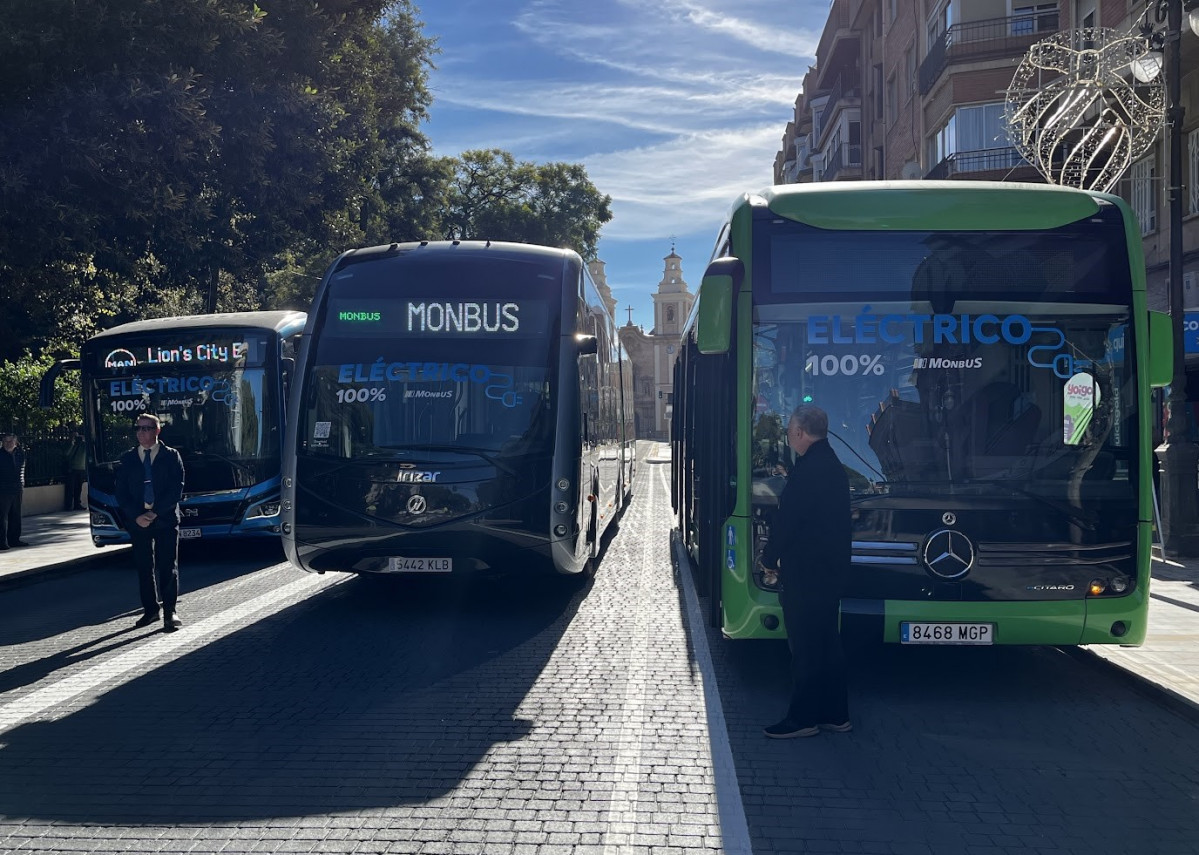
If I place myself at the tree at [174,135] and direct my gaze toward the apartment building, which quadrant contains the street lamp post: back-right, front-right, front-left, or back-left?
front-right

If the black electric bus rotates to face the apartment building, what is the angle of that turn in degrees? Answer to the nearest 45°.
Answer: approximately 135° to its left

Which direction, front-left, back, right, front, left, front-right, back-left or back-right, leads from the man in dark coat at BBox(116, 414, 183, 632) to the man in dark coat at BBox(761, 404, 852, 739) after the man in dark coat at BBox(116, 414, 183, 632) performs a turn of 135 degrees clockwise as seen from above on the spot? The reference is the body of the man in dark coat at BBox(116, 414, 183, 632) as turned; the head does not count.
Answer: back

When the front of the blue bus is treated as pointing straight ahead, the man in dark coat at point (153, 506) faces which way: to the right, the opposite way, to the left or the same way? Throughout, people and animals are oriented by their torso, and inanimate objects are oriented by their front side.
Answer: the same way

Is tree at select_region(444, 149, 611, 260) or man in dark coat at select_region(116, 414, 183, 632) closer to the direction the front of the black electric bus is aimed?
the man in dark coat

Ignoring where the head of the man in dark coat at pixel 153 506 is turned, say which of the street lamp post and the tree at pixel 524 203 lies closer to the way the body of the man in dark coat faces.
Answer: the street lamp post

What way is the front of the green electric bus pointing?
toward the camera

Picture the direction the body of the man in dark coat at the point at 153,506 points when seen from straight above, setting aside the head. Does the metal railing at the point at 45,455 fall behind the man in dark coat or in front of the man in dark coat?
behind

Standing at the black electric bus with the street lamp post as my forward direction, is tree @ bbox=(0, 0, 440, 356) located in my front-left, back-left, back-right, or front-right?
back-left

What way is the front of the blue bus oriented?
toward the camera

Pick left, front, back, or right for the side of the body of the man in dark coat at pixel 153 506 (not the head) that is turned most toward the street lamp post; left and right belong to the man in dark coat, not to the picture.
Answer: left

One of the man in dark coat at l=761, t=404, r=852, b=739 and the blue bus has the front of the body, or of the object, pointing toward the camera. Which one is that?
the blue bus

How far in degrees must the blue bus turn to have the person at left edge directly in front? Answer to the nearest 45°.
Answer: approximately 45° to its right
